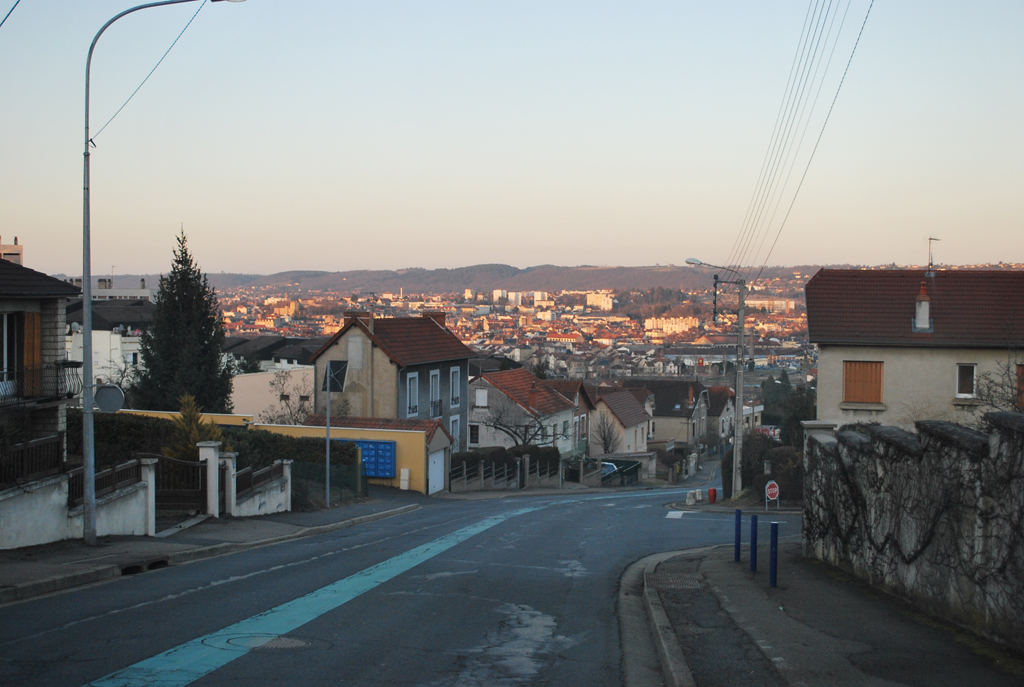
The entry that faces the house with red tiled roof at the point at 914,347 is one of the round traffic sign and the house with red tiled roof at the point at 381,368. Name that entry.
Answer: the house with red tiled roof at the point at 381,368

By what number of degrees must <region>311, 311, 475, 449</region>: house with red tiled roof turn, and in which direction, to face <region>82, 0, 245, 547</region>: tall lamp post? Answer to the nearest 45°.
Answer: approximately 45° to its right

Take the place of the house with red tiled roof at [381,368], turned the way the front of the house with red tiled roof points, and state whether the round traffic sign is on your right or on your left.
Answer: on your right

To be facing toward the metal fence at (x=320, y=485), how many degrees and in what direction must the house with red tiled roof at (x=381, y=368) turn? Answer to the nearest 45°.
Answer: approximately 45° to its right

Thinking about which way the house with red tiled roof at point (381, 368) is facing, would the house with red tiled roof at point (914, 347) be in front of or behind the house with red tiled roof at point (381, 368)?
in front
